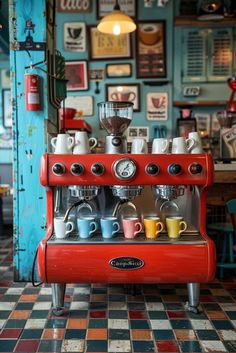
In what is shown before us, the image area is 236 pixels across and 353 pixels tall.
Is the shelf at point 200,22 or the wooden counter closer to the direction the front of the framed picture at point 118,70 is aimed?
the wooden counter

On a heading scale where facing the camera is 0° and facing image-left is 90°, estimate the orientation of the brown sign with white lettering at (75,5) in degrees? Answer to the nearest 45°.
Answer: approximately 0°

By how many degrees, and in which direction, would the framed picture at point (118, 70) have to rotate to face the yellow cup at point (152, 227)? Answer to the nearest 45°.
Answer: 0° — it already faces it

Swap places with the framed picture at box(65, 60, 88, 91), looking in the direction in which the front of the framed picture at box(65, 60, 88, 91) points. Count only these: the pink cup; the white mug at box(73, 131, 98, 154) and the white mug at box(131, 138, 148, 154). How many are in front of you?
3

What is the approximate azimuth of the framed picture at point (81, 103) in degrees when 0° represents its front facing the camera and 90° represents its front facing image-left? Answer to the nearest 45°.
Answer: approximately 0°

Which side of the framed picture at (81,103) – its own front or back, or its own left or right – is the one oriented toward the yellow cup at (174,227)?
front
